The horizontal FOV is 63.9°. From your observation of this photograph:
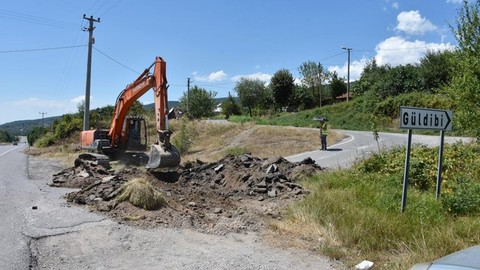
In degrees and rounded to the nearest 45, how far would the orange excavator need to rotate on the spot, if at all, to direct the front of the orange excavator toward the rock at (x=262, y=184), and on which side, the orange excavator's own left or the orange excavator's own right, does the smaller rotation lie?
approximately 45° to the orange excavator's own right

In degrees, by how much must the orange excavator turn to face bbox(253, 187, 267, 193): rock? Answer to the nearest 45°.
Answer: approximately 45° to its right

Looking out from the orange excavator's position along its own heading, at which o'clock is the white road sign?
The white road sign is roughly at 1 o'clock from the orange excavator.

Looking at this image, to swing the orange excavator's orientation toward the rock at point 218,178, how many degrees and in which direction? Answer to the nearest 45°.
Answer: approximately 45° to its right

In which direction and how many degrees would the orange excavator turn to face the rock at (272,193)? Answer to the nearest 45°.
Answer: approximately 45° to its right

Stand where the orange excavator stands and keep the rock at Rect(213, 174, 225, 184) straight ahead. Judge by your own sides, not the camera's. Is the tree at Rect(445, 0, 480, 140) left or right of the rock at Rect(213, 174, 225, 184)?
left

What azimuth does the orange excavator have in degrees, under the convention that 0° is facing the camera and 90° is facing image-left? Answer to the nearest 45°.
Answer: approximately 315°

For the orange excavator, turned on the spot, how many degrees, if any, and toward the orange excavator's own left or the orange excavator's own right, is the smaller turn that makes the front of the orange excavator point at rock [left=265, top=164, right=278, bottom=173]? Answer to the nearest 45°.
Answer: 0° — it already faces it
